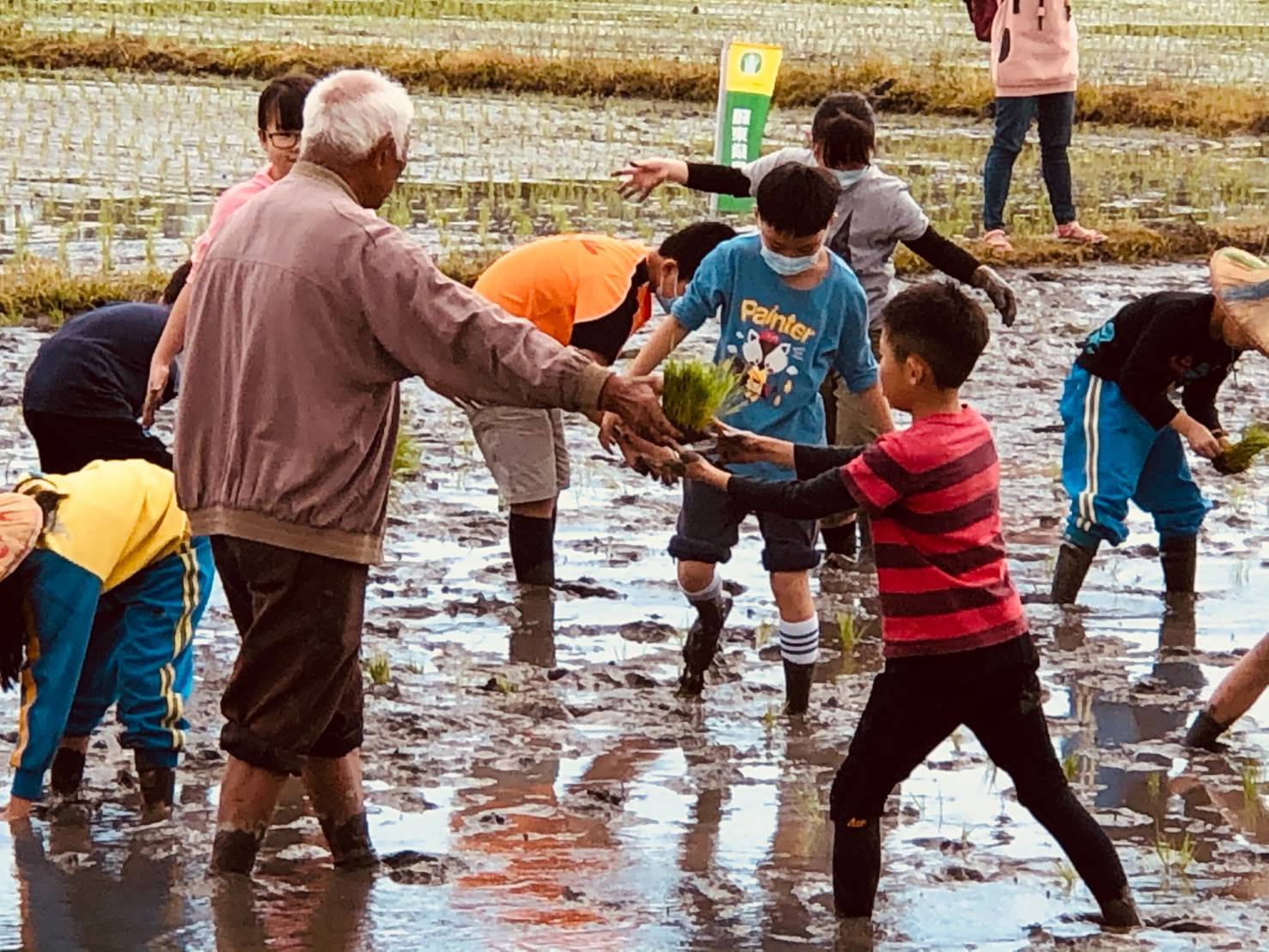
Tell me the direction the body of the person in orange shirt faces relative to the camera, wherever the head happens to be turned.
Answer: to the viewer's right

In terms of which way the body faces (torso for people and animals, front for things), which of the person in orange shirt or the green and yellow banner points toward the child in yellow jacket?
the green and yellow banner

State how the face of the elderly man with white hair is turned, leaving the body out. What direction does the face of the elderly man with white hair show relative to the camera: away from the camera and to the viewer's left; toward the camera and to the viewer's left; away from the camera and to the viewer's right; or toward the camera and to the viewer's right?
away from the camera and to the viewer's right

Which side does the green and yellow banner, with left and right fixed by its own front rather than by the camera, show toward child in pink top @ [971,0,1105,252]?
left

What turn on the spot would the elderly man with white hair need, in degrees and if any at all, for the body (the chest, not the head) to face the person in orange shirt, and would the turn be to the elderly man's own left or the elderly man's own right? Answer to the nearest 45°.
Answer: approximately 45° to the elderly man's own left

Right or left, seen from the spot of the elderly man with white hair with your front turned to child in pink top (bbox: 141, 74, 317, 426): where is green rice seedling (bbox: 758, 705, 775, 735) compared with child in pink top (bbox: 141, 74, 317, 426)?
right

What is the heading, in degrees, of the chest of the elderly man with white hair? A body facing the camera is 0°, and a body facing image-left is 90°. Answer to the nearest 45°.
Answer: approximately 225°

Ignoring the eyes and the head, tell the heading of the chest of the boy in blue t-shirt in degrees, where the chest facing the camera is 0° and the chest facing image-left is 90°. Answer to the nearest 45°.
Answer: approximately 0°

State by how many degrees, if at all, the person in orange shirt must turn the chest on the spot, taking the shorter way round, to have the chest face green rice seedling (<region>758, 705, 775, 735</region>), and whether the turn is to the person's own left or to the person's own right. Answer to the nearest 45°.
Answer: approximately 45° to the person's own right

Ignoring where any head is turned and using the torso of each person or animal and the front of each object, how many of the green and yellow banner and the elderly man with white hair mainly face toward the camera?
1
